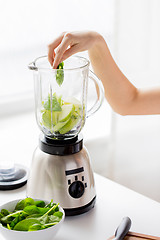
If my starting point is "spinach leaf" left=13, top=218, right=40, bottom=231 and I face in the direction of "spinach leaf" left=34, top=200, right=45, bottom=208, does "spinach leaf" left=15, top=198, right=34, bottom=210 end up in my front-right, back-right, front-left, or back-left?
front-left
